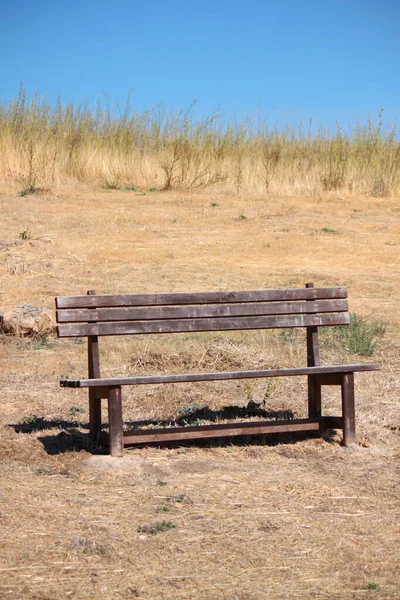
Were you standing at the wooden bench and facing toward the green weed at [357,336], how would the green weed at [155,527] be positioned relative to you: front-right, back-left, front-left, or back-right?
back-right

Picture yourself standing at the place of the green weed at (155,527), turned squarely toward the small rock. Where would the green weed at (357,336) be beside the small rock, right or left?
right

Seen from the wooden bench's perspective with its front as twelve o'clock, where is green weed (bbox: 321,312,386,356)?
The green weed is roughly at 7 o'clock from the wooden bench.

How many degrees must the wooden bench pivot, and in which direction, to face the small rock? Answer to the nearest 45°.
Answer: approximately 135° to its right

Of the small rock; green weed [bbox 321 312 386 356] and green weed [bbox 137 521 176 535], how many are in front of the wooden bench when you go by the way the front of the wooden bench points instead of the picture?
1

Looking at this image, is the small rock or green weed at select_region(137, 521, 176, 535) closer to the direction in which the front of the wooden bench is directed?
the green weed

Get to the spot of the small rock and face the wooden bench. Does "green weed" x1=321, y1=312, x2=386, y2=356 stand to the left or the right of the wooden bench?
left

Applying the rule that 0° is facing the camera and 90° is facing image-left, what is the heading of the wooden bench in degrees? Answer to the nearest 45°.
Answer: approximately 0°

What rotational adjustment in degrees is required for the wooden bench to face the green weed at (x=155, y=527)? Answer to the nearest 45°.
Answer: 0° — it already faces it
